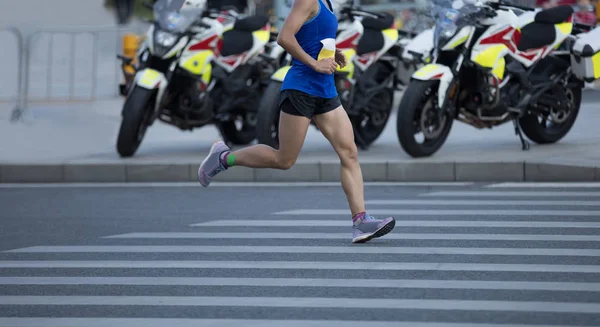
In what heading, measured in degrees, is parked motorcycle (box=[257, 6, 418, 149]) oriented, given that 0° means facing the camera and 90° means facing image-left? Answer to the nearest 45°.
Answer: approximately 45°

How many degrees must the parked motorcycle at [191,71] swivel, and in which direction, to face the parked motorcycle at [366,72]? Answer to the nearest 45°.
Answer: approximately 135° to its left

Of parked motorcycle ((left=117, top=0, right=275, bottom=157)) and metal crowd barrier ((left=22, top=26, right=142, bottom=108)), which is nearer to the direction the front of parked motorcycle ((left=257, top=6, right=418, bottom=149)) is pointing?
the parked motorcycle

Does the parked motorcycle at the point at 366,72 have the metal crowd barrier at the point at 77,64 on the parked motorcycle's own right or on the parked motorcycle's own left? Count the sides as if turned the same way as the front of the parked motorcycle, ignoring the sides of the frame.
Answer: on the parked motorcycle's own right

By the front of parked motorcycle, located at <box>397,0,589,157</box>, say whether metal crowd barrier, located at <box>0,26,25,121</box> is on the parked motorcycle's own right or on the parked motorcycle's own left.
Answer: on the parked motorcycle's own right

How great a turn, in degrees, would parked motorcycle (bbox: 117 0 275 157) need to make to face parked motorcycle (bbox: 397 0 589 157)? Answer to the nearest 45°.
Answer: approximately 135° to its left

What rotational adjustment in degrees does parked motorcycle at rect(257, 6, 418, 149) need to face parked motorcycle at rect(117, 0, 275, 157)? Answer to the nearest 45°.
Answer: approximately 45° to its right

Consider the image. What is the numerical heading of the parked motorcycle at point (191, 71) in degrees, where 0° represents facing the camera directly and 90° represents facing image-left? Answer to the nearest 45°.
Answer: approximately 45°

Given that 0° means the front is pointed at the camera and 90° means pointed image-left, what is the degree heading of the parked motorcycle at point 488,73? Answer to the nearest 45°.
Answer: approximately 45°

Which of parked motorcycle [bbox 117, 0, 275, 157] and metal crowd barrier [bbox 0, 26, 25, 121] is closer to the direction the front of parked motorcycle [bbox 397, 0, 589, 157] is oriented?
the parked motorcycle
